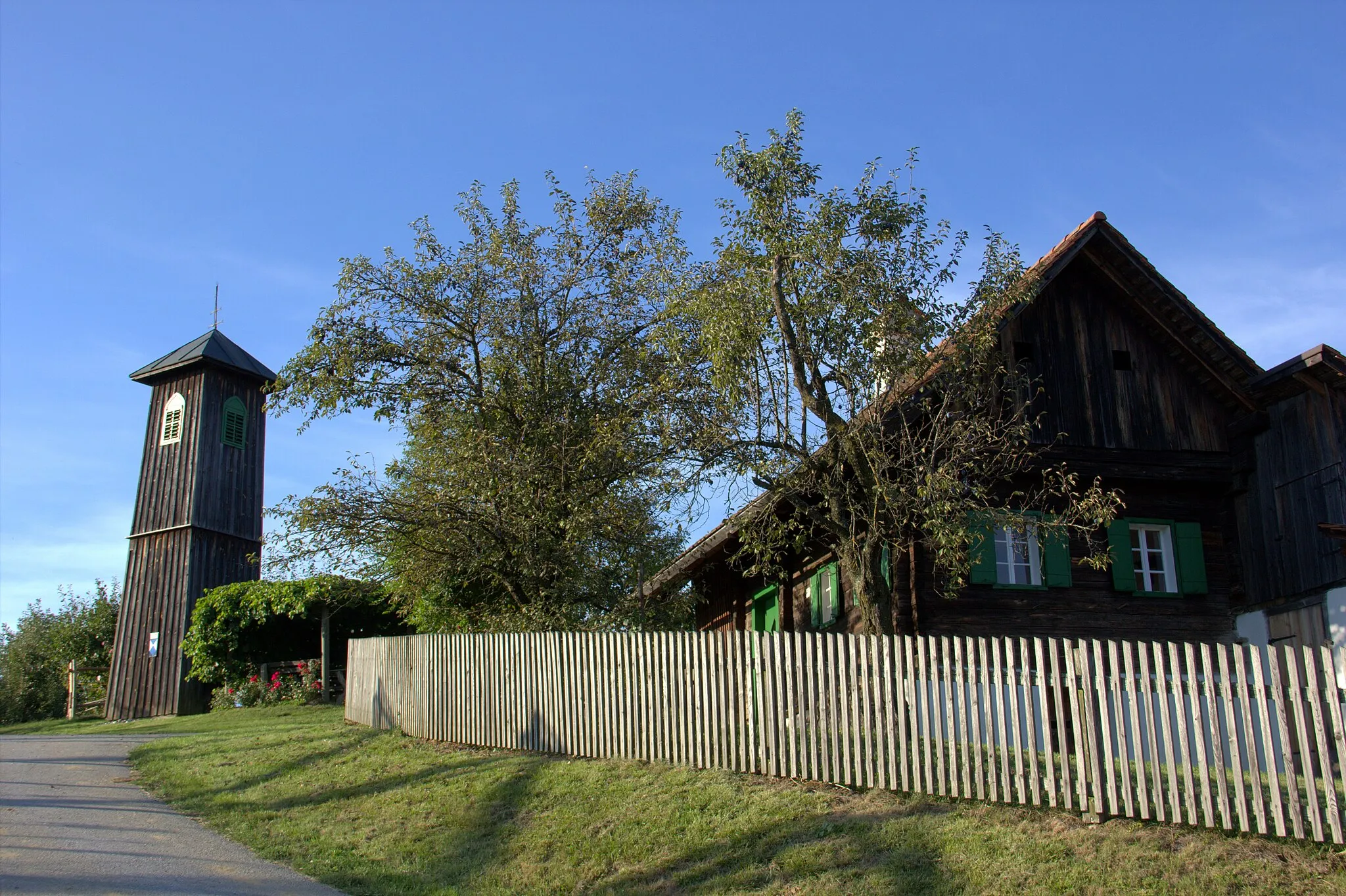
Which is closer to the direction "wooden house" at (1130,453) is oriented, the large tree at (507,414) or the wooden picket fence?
the wooden picket fence

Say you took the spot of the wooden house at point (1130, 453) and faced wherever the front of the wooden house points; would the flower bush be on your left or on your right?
on your right

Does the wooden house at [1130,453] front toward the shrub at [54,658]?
no

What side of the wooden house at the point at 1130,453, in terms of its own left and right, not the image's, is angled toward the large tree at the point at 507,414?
right

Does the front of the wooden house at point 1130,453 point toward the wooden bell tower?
no

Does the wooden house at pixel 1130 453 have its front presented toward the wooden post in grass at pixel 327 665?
no

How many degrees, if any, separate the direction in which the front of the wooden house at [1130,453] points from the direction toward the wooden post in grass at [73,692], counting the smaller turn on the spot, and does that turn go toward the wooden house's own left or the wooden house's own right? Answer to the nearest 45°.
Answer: approximately 90° to the wooden house's own right

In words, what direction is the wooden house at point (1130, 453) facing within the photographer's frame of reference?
facing the viewer

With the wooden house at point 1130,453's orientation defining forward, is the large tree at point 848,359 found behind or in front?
in front
